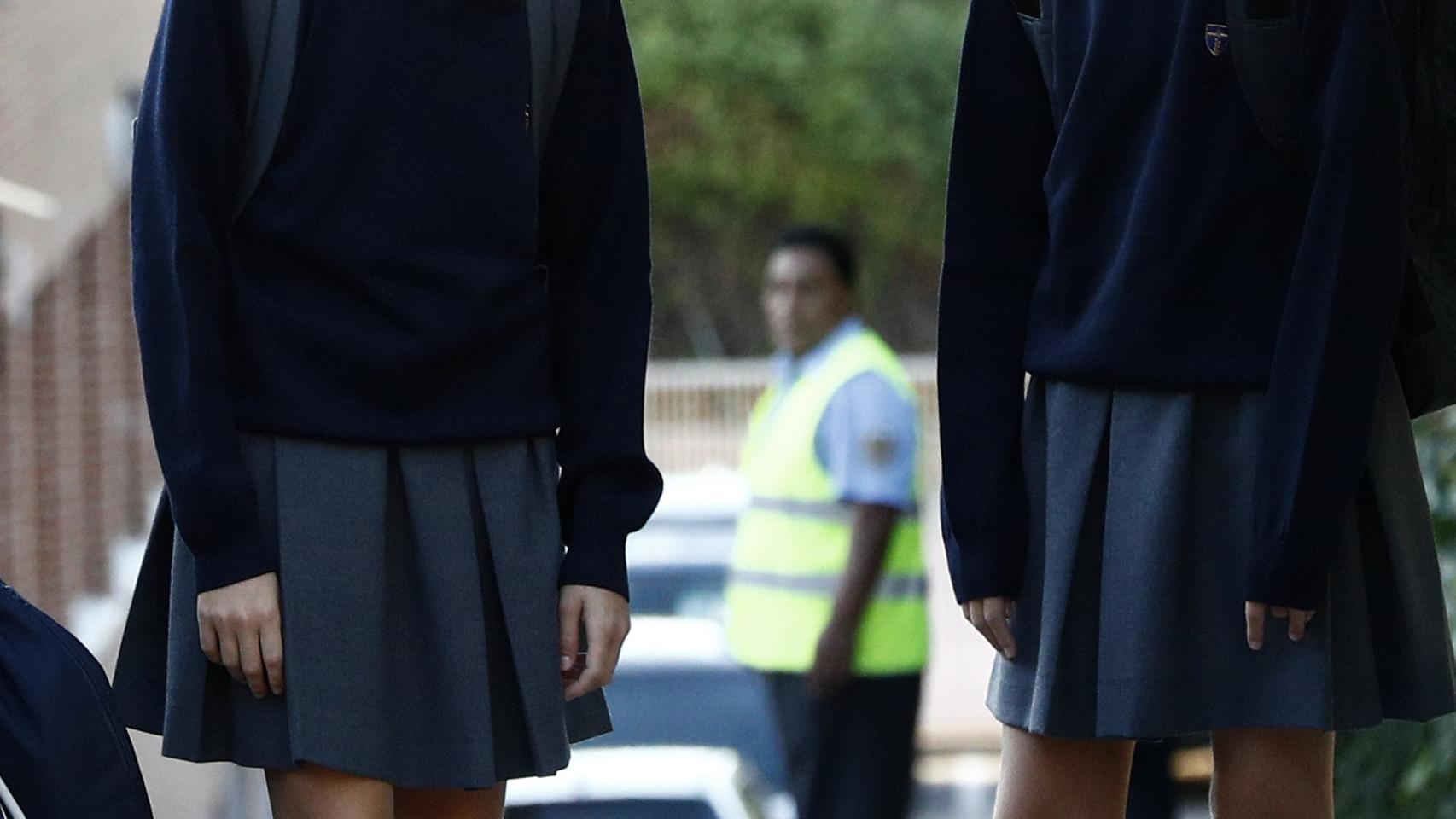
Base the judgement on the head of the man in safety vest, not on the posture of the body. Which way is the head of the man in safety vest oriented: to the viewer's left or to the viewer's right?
to the viewer's left

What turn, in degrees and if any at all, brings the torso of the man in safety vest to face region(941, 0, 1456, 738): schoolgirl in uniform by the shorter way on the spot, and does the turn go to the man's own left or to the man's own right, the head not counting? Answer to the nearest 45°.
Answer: approximately 45° to the man's own left

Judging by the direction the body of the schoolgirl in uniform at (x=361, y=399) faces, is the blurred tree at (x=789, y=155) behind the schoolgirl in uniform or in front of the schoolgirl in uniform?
behind

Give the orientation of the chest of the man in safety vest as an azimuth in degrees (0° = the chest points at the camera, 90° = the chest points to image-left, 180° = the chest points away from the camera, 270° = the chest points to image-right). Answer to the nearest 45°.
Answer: approximately 45°

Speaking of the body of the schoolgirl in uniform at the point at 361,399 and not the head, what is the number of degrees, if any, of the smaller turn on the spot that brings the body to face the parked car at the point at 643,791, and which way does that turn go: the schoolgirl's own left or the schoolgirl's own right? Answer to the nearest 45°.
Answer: approximately 180°

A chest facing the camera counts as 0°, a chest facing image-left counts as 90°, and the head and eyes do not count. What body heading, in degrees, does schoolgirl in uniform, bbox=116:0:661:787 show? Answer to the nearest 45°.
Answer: approximately 0°

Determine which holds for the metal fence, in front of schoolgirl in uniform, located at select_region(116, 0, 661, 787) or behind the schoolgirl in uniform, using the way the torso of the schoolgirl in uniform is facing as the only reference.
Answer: behind

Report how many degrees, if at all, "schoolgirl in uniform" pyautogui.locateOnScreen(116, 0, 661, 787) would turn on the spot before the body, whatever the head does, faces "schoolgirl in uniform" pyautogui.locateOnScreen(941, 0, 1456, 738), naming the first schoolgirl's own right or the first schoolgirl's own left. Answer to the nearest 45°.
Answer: approximately 90° to the first schoolgirl's own left

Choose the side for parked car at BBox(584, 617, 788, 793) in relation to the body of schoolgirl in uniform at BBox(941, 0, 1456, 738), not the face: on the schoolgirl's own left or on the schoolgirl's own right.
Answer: on the schoolgirl's own right

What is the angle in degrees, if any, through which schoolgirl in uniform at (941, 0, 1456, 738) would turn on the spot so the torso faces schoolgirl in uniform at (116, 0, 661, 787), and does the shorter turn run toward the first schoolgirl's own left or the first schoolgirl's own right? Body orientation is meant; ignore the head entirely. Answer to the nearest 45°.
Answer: approximately 45° to the first schoolgirl's own right

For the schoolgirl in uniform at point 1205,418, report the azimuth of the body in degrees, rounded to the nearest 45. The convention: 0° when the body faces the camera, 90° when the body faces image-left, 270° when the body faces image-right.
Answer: approximately 45°
